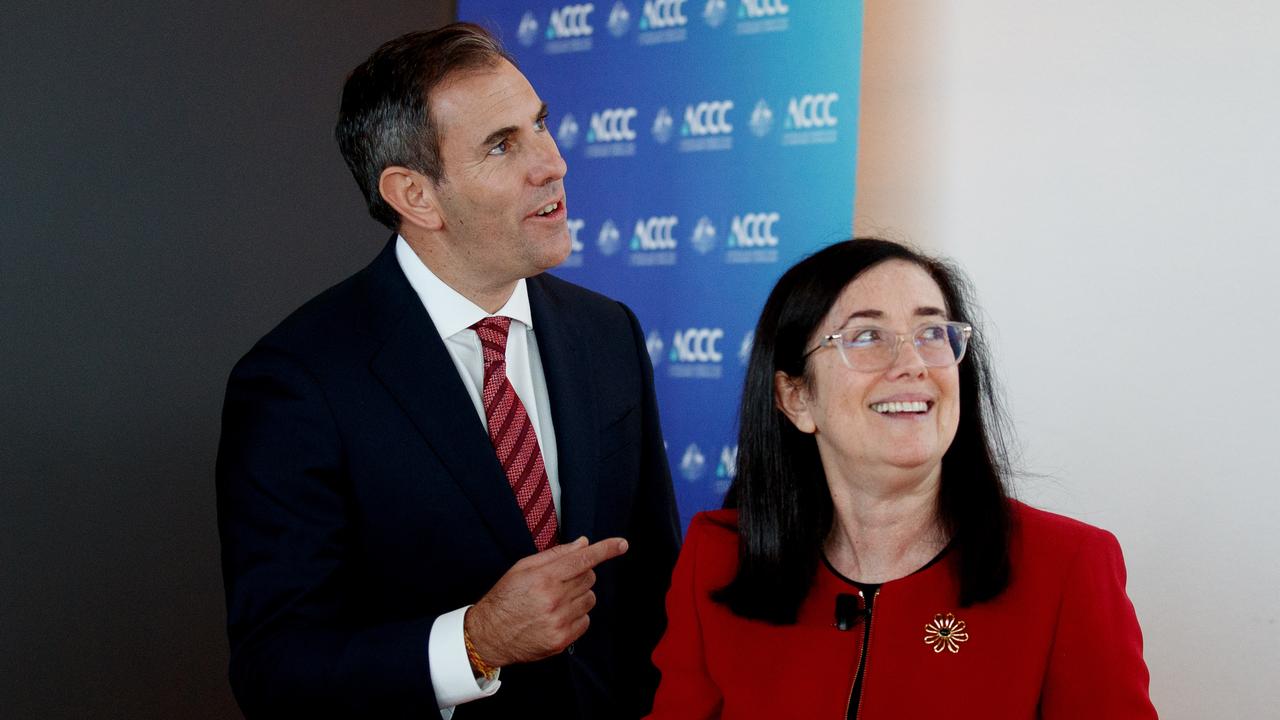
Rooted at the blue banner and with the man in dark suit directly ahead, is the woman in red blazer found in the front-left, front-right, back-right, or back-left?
front-left

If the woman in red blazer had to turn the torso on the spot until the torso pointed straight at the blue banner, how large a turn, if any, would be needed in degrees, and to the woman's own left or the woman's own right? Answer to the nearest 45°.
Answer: approximately 180°

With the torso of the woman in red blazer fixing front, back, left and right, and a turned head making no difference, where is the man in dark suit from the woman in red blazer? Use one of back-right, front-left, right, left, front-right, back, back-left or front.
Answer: right

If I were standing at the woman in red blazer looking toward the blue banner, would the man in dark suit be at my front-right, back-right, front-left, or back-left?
front-left

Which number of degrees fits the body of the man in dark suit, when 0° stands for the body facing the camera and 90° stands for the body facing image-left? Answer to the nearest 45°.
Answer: approximately 315°

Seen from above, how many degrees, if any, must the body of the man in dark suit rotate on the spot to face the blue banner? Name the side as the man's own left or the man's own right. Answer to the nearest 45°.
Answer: approximately 90° to the man's own left

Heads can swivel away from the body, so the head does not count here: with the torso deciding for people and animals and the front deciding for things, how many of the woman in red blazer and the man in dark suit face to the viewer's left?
0

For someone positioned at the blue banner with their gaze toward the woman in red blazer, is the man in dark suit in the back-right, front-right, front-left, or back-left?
front-right

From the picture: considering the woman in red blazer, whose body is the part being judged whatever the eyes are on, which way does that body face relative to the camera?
toward the camera

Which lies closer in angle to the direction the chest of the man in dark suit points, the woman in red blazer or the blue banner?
the woman in red blazer
